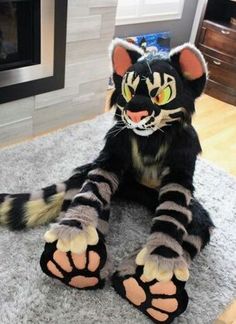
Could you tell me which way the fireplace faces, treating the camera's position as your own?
facing the viewer and to the right of the viewer

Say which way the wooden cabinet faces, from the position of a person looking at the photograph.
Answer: facing the viewer and to the left of the viewer

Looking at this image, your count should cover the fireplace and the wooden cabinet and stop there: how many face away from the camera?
0

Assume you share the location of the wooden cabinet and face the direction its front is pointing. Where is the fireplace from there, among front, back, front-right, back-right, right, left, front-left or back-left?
front

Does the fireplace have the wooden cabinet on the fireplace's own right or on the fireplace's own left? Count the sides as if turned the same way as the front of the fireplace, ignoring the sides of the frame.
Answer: on the fireplace's own left
